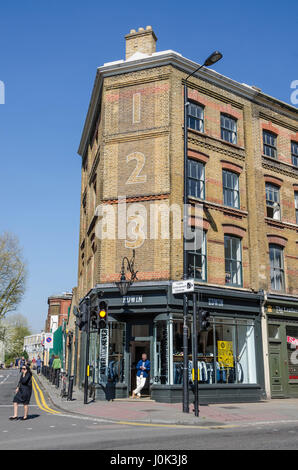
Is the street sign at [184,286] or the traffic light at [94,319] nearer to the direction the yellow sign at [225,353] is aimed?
the street sign

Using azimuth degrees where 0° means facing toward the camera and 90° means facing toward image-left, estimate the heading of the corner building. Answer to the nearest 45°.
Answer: approximately 0°
